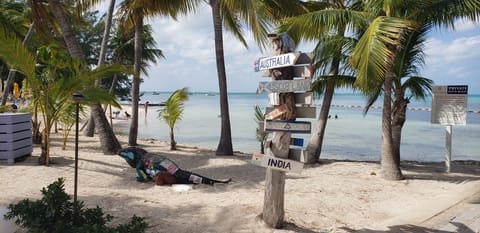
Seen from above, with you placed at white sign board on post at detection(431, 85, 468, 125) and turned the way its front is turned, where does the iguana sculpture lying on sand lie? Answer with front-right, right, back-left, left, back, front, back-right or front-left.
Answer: front-right

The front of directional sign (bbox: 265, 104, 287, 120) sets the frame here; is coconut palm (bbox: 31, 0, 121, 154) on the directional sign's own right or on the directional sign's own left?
on the directional sign's own right

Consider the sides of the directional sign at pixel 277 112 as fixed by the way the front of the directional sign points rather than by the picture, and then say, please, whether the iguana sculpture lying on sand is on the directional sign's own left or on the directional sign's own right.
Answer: on the directional sign's own right

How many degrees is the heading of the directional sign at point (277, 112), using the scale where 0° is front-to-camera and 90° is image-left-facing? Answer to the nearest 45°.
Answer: approximately 45°

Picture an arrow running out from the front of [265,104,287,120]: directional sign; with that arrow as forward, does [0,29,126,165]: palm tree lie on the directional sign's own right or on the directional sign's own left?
on the directional sign's own right

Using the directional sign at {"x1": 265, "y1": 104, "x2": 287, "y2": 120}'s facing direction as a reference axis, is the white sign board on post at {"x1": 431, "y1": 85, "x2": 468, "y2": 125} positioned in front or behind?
behind

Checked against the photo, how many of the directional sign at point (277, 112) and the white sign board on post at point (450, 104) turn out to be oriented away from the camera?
0

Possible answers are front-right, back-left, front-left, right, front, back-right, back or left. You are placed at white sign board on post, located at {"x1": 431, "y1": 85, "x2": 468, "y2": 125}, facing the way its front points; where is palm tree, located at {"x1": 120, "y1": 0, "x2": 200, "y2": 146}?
right

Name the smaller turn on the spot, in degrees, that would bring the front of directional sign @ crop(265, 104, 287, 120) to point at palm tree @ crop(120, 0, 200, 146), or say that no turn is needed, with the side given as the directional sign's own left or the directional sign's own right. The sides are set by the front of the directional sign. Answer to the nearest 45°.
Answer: approximately 90° to the directional sign's own right

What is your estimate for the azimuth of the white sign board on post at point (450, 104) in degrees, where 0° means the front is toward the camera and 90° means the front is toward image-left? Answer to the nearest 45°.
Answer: approximately 0°
